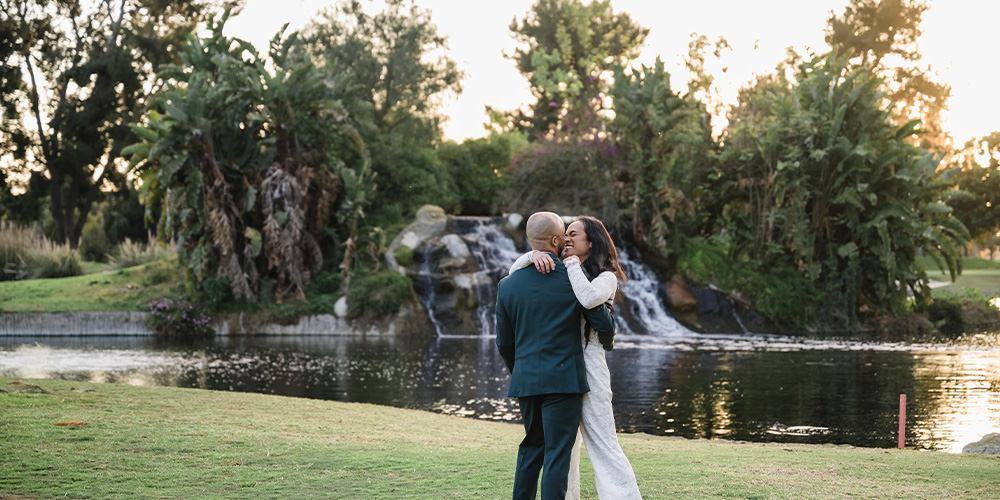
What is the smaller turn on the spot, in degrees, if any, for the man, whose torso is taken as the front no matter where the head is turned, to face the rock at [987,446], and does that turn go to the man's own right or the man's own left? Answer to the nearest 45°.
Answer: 0° — they already face it

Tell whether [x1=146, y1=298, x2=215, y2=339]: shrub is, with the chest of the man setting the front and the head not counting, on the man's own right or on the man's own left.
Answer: on the man's own left

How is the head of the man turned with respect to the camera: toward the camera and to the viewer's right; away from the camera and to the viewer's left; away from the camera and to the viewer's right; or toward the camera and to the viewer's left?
away from the camera and to the viewer's right

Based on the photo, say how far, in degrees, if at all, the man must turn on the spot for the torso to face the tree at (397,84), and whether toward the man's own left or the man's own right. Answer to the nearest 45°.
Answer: approximately 45° to the man's own left

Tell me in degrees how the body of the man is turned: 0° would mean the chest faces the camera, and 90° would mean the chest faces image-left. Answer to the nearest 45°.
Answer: approximately 225°

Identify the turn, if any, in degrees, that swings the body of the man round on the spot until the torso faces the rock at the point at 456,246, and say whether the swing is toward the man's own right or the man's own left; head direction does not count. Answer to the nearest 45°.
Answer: approximately 45° to the man's own left

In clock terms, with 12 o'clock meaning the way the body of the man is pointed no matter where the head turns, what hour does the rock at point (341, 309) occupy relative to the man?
The rock is roughly at 10 o'clock from the man.
